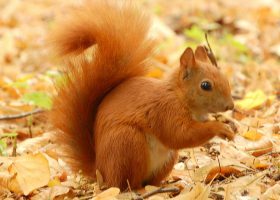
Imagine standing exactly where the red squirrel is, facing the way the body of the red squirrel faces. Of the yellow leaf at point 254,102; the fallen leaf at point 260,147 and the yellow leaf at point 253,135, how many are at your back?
0

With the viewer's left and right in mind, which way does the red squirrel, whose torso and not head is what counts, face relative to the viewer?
facing to the right of the viewer

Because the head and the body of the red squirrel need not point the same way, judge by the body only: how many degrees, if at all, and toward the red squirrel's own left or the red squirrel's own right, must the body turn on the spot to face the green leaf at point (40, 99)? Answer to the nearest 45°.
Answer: approximately 135° to the red squirrel's own left

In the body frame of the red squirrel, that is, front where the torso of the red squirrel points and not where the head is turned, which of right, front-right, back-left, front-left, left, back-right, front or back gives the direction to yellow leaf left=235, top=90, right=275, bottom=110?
front-left

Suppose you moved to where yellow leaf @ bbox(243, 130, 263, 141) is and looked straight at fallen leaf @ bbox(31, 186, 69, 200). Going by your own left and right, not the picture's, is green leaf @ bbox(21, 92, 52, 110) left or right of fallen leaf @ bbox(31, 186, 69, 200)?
right

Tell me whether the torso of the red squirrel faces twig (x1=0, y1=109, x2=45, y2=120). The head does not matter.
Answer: no

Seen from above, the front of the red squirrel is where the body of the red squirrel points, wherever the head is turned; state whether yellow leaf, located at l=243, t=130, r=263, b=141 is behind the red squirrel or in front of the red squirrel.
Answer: in front

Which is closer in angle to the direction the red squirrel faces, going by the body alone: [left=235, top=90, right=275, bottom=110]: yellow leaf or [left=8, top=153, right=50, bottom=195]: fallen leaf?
the yellow leaf

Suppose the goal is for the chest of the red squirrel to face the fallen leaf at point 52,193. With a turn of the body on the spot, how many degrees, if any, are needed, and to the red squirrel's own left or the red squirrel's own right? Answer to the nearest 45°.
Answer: approximately 180°

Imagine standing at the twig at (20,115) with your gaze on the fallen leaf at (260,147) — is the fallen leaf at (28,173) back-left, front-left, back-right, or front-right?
front-right
